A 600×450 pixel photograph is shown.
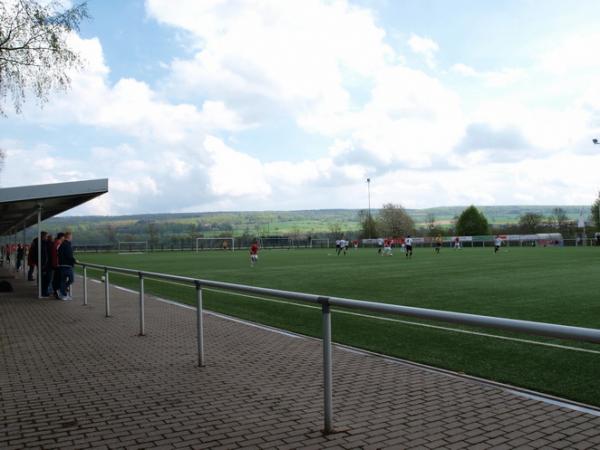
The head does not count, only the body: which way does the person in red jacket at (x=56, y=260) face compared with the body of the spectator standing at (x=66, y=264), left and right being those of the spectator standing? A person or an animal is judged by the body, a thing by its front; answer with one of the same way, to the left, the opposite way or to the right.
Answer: the same way

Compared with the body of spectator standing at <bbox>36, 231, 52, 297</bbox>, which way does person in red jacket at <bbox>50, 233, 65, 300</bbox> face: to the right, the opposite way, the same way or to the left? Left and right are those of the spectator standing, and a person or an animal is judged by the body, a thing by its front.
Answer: the same way

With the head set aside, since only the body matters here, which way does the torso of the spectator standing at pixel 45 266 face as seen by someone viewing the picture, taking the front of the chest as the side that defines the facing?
to the viewer's right

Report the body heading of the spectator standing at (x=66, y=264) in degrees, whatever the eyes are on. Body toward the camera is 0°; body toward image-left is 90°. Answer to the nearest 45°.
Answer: approximately 270°

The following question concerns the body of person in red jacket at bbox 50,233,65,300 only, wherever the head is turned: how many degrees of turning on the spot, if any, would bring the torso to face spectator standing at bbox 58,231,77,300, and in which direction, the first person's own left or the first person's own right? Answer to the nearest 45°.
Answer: approximately 45° to the first person's own right

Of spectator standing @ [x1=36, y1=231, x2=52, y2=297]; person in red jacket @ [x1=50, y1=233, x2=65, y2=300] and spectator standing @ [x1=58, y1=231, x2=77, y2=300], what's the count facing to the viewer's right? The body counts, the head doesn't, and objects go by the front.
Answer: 3

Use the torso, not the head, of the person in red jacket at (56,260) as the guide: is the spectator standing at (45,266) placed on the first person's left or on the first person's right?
on the first person's left

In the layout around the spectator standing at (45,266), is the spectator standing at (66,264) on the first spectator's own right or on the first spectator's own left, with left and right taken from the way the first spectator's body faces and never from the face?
on the first spectator's own right

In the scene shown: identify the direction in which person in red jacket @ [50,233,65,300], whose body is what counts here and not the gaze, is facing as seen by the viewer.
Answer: to the viewer's right

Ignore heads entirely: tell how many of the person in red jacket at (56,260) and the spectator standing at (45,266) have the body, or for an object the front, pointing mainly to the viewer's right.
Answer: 2
